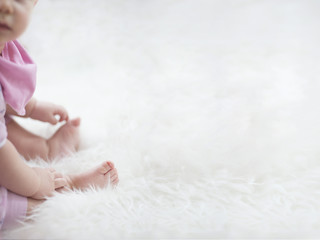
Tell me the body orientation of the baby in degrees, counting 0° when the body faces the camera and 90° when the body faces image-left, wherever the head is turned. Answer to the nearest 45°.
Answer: approximately 315°
